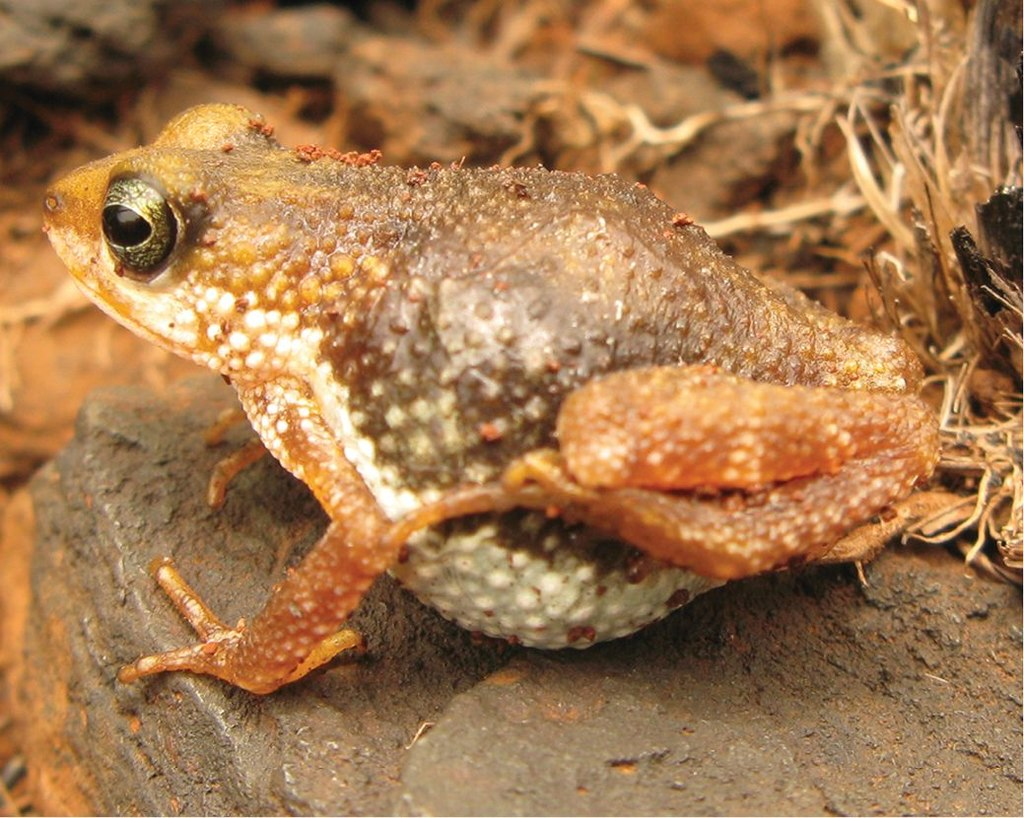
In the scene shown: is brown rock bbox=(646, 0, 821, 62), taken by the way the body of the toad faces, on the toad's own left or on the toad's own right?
on the toad's own right

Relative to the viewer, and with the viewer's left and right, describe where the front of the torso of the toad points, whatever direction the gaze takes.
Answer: facing to the left of the viewer
